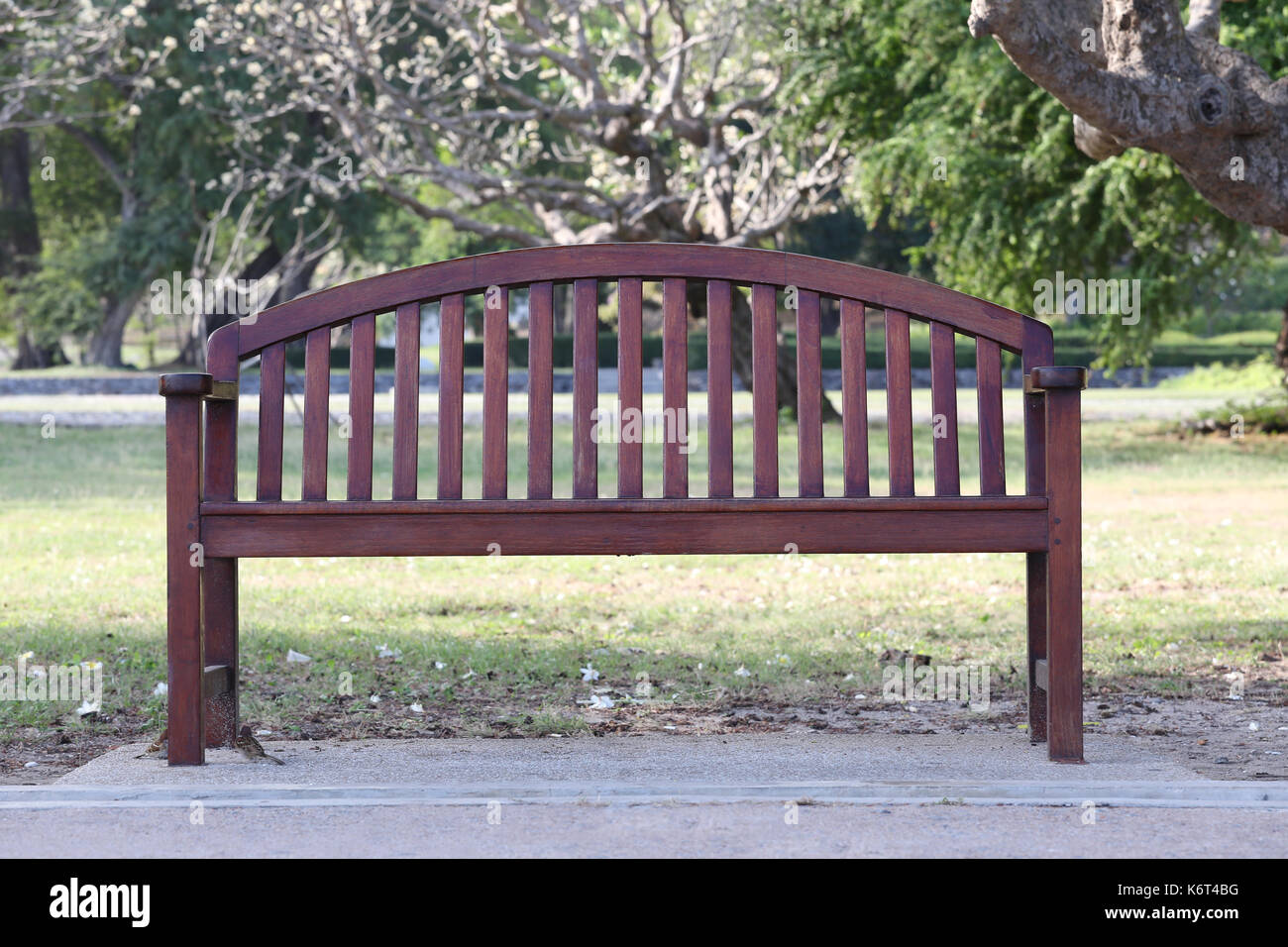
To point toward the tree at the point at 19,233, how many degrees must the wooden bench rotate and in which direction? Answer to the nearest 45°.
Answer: approximately 135° to its right

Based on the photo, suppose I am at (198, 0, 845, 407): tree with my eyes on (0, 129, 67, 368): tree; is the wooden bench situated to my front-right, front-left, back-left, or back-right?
back-left

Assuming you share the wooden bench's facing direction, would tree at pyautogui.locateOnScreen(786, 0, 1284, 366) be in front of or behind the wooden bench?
behind

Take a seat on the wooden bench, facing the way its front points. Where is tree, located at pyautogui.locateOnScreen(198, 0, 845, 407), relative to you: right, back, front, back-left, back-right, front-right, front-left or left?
back
